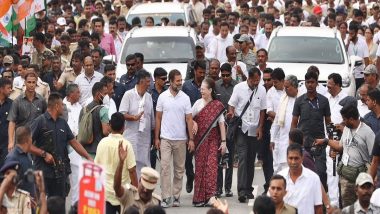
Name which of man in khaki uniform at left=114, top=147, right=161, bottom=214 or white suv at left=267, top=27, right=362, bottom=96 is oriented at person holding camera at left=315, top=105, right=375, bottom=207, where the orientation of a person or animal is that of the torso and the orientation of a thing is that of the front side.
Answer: the white suv

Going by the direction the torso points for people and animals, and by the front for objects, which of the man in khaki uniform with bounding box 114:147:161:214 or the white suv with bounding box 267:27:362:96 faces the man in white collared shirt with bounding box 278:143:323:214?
the white suv

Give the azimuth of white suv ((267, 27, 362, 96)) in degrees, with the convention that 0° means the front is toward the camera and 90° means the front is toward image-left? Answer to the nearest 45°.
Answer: approximately 0°

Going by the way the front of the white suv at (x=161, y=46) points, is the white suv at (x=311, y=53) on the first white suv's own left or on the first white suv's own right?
on the first white suv's own left

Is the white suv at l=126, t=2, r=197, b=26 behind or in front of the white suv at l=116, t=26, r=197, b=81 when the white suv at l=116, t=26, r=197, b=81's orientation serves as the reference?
behind

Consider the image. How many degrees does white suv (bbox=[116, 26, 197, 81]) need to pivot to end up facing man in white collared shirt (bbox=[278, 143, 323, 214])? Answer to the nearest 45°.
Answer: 0° — it already faces them
